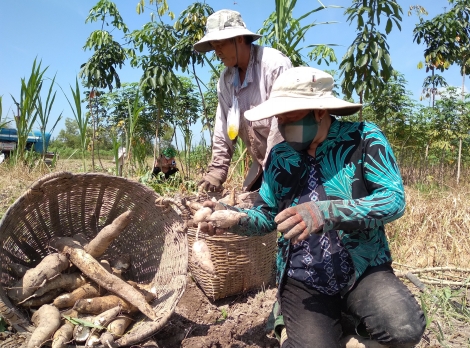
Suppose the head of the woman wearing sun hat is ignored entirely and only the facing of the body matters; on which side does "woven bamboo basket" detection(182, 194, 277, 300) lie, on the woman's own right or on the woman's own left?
on the woman's own right

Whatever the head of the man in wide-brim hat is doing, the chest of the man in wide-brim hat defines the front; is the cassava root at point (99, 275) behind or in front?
in front

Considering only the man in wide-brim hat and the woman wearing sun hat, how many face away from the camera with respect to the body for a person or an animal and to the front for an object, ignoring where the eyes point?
0

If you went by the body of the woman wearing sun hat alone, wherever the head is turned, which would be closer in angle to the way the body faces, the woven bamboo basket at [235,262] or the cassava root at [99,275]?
the cassava root

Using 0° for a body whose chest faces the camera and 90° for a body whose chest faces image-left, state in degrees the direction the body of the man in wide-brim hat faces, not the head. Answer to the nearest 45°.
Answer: approximately 45°

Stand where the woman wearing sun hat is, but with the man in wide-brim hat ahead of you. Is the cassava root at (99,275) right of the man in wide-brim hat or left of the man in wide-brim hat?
left

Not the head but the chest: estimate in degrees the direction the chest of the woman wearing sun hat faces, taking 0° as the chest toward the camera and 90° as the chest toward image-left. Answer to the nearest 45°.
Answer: approximately 45°

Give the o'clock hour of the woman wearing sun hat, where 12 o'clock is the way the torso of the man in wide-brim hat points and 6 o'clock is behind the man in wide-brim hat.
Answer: The woman wearing sun hat is roughly at 10 o'clock from the man in wide-brim hat.
